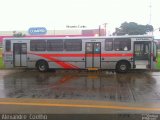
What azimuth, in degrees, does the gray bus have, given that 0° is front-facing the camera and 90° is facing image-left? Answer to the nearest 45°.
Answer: approximately 270°
